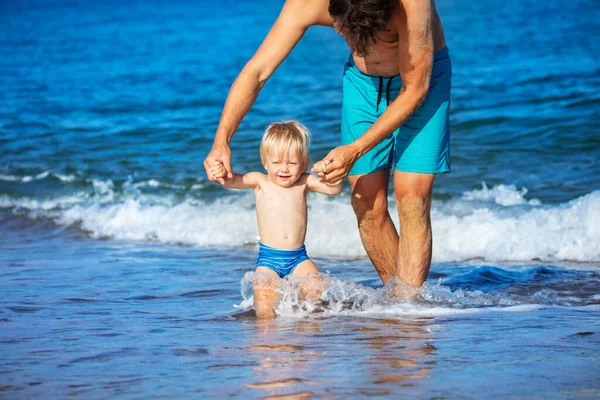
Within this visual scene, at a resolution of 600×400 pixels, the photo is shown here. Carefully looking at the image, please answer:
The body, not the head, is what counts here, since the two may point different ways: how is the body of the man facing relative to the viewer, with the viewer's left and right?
facing the viewer and to the left of the viewer
